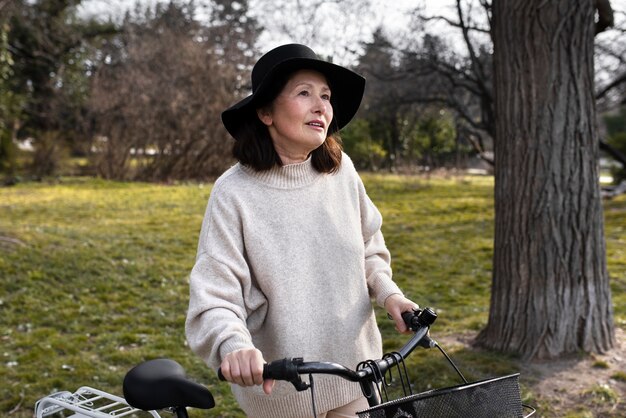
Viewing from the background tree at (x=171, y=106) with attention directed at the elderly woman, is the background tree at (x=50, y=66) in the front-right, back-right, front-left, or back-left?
back-right

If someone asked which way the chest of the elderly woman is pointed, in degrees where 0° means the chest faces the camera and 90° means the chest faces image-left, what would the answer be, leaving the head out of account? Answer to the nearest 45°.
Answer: approximately 315°

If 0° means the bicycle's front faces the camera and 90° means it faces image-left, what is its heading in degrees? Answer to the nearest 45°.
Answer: approximately 315°

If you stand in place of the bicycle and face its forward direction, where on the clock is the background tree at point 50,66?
The background tree is roughly at 7 o'clock from the bicycle.

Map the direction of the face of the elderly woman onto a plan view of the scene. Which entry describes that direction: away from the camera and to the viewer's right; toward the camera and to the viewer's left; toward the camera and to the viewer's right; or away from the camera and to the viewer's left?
toward the camera and to the viewer's right

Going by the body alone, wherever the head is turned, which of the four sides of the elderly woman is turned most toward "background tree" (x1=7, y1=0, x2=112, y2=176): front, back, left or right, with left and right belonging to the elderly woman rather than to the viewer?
back

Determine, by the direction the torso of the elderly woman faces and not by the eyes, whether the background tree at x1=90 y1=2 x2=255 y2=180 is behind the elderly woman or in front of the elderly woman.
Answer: behind

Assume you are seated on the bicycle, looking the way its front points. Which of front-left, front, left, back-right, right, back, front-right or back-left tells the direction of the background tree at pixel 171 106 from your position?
back-left
